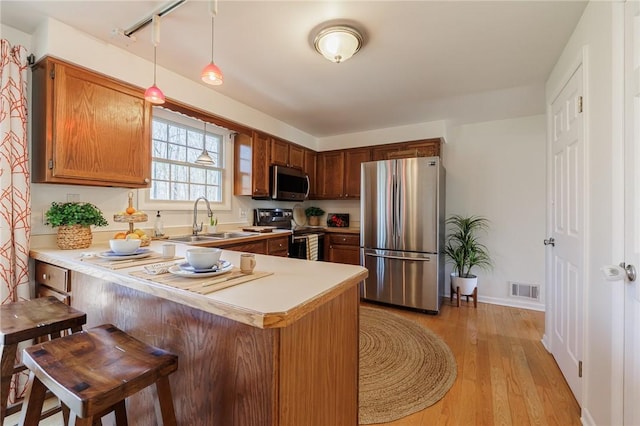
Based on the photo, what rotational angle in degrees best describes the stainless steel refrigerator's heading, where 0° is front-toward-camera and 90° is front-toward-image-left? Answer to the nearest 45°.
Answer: approximately 0°

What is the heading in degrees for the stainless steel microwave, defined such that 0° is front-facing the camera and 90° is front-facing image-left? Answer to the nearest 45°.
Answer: approximately 315°

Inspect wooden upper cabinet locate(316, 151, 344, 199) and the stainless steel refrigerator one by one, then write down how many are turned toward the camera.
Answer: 2

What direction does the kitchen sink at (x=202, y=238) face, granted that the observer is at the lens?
facing the viewer and to the right of the viewer

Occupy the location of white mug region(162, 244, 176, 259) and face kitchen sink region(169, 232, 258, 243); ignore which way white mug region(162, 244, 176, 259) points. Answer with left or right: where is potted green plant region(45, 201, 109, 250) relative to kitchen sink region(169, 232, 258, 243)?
left

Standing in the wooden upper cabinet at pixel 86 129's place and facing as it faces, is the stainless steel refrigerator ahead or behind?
ahead

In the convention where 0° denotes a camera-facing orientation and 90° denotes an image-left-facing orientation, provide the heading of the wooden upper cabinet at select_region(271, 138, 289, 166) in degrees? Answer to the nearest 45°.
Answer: approximately 315°

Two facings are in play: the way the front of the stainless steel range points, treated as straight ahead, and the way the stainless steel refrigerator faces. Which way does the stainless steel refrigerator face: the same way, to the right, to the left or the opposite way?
to the right

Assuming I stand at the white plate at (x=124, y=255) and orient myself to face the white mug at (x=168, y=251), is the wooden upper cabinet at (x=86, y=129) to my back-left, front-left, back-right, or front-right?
back-left

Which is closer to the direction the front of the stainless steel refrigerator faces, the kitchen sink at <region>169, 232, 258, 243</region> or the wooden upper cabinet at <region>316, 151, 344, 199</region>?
the kitchen sink

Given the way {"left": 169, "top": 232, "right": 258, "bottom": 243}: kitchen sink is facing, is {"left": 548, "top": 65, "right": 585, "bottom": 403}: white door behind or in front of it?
in front

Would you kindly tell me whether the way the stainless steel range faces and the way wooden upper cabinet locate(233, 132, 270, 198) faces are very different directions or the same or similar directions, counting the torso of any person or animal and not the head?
same or similar directions

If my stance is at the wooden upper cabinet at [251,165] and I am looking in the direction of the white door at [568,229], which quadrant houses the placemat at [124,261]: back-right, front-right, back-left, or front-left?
front-right

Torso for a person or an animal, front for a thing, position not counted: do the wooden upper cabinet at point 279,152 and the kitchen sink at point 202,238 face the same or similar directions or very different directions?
same or similar directions

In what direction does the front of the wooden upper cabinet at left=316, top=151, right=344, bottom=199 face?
toward the camera

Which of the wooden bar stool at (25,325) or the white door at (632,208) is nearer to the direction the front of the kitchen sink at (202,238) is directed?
the white door

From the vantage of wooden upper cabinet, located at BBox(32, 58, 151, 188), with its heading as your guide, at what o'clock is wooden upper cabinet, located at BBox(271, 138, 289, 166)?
wooden upper cabinet, located at BBox(271, 138, 289, 166) is roughly at 10 o'clock from wooden upper cabinet, located at BBox(32, 58, 151, 188).

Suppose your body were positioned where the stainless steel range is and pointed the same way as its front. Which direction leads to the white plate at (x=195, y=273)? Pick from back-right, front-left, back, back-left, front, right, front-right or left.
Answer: front-right

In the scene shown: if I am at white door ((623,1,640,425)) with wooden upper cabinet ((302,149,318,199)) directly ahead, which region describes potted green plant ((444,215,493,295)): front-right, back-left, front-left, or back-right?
front-right
